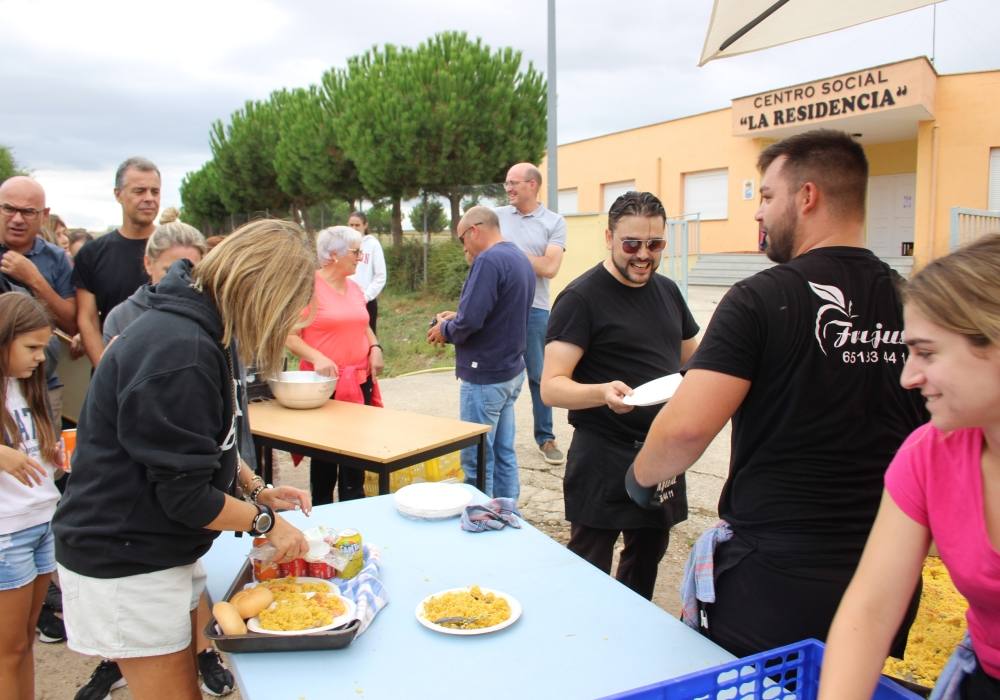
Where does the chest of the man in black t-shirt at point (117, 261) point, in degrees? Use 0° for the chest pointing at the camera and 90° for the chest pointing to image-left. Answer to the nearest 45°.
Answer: approximately 315°

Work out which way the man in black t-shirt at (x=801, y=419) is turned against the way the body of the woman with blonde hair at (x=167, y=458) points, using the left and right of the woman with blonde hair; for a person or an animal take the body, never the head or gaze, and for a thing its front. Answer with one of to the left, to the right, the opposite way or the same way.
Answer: to the left

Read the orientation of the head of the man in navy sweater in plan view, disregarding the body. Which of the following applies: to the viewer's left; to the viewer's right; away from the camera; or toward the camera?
to the viewer's left

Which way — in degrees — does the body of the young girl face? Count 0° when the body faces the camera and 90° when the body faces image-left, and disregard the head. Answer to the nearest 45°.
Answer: approximately 315°

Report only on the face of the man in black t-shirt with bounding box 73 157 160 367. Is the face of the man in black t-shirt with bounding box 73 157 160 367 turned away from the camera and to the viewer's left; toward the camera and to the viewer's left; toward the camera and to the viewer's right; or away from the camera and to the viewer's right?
toward the camera and to the viewer's right

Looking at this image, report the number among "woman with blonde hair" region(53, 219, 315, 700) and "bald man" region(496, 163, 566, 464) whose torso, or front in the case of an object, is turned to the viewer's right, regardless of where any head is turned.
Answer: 1

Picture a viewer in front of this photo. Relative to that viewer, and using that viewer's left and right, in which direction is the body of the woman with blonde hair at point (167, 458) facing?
facing to the right of the viewer

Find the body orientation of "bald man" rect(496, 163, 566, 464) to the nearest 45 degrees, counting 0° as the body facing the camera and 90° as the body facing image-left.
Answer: approximately 45°

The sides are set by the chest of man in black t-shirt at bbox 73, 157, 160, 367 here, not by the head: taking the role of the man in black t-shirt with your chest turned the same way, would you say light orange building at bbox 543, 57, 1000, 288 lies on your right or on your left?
on your left
